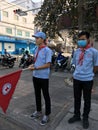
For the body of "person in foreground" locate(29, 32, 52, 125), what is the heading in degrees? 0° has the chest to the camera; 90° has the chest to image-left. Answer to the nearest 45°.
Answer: approximately 45°

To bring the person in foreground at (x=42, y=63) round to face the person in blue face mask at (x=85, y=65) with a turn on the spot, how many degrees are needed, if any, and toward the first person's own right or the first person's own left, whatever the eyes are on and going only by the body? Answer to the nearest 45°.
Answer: approximately 135° to the first person's own left

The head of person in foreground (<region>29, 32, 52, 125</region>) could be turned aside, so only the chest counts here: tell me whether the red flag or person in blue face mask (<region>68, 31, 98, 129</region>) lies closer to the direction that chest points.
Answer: the red flag

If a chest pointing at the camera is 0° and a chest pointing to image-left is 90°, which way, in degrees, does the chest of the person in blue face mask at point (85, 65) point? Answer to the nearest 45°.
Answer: approximately 45°

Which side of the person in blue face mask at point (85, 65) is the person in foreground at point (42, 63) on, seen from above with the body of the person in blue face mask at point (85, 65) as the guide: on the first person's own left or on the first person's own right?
on the first person's own right

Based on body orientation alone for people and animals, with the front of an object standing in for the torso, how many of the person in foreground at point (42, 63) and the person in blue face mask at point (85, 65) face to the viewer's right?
0

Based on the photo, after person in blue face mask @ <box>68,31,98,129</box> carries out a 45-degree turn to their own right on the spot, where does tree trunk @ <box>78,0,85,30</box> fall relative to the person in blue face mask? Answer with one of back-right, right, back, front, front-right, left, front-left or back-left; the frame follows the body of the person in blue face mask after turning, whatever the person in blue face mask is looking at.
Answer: right

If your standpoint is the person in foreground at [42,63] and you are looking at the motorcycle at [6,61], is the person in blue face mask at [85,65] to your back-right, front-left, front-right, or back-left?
back-right

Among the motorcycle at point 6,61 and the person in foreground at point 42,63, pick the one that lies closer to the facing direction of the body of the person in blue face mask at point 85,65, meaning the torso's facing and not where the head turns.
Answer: the person in foreground

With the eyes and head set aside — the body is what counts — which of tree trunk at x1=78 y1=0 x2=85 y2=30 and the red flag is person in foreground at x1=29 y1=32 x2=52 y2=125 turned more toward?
the red flag
